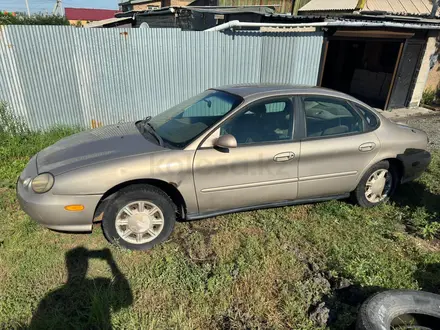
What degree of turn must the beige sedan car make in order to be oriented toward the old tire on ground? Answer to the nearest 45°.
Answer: approximately 90° to its left

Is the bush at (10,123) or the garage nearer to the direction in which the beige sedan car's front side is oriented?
the bush

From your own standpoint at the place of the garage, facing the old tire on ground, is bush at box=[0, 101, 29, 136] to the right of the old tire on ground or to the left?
right

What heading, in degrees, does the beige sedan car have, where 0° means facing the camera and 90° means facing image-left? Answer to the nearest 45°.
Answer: approximately 45°

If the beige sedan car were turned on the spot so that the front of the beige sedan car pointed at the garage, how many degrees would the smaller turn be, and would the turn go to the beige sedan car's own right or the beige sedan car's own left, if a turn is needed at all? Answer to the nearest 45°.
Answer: approximately 180°

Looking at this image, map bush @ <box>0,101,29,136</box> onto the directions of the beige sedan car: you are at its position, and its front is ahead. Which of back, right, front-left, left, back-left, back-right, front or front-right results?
right
